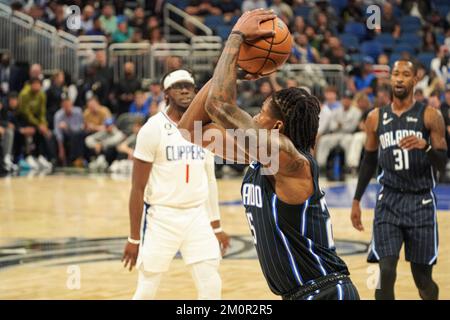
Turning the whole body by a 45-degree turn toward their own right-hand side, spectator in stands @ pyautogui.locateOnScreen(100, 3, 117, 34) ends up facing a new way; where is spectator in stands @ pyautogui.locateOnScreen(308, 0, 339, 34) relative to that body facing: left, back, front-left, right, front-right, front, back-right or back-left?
back-left

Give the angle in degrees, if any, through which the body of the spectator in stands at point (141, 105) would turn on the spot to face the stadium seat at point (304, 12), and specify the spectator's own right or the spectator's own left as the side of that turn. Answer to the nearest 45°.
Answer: approximately 135° to the spectator's own left

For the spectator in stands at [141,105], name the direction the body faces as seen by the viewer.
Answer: toward the camera

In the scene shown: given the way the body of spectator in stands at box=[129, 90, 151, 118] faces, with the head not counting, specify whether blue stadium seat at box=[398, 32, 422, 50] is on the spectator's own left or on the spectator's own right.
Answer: on the spectator's own left

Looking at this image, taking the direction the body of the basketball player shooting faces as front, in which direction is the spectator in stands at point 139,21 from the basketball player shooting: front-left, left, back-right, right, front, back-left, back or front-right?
right

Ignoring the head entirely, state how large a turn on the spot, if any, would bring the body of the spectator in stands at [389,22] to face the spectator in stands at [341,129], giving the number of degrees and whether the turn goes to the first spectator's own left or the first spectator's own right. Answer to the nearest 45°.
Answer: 0° — they already face them

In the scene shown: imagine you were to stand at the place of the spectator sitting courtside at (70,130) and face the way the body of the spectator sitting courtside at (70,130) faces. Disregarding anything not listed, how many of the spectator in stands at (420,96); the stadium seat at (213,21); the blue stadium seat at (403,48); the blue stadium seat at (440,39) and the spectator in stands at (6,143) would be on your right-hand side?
1

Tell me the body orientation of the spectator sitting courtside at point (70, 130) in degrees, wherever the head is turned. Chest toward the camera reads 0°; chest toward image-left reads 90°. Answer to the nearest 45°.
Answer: approximately 0°

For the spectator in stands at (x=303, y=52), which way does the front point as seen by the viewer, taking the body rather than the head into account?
toward the camera

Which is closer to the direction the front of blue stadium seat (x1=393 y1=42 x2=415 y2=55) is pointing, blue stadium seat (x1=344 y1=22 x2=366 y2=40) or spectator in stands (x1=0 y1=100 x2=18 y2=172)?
the spectator in stands

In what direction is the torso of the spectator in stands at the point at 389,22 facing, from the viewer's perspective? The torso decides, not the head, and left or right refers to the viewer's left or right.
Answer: facing the viewer

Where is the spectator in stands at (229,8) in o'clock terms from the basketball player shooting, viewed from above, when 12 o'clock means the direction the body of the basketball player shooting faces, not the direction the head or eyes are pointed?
The spectator in stands is roughly at 3 o'clock from the basketball player shooting.

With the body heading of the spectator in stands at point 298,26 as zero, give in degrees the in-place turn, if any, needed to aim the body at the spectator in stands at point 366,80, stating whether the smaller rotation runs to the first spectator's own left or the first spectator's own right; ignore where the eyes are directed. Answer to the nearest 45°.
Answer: approximately 45° to the first spectator's own left

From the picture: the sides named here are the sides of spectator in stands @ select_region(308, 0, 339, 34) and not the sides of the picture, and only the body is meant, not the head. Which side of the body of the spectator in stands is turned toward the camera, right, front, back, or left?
front

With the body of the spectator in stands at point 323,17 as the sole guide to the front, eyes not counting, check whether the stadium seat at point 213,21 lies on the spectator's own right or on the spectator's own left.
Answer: on the spectator's own right

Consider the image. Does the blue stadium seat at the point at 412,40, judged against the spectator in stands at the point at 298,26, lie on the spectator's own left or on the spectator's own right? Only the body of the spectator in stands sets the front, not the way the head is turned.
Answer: on the spectator's own left

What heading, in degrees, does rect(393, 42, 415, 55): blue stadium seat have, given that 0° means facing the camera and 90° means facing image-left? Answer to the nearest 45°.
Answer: approximately 0°

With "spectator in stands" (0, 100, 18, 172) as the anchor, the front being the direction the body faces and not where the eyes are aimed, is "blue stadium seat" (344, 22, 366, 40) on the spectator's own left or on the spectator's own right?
on the spectator's own left

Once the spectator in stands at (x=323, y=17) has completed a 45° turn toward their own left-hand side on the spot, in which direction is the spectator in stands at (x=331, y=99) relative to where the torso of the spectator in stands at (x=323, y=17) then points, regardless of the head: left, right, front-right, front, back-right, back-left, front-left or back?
front-right
